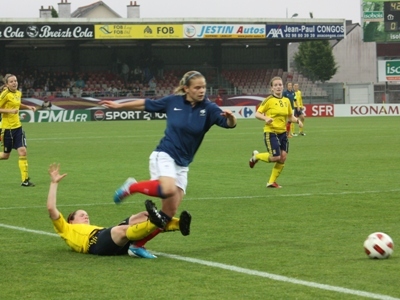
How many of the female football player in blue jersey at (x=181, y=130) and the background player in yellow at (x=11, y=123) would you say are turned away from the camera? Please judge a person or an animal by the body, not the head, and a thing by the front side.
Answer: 0

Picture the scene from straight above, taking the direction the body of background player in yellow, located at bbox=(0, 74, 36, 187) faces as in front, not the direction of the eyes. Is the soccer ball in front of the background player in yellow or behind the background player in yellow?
in front

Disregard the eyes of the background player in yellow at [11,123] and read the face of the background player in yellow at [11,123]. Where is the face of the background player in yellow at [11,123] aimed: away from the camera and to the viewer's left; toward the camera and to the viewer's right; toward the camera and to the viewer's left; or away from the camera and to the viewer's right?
toward the camera and to the viewer's right

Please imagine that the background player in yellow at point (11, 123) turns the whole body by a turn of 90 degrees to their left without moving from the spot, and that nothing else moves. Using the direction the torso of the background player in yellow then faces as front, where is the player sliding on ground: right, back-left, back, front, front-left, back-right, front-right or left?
back-right

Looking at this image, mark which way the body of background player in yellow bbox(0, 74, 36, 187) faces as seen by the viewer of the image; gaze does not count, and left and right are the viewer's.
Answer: facing the viewer and to the right of the viewer

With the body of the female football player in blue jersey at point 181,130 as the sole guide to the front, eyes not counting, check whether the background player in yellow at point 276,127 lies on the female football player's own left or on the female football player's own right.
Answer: on the female football player's own left

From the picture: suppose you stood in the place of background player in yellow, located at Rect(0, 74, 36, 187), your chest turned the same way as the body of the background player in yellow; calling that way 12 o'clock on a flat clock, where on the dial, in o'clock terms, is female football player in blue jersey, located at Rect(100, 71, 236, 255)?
The female football player in blue jersey is roughly at 1 o'clock from the background player in yellow.
